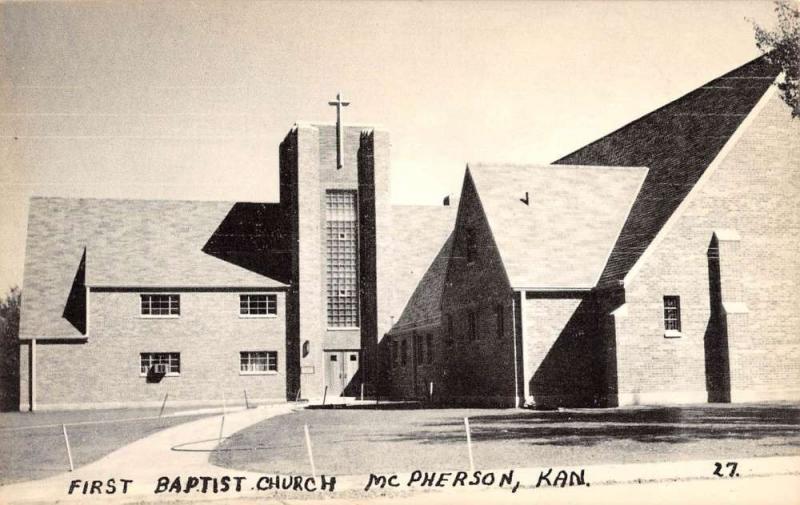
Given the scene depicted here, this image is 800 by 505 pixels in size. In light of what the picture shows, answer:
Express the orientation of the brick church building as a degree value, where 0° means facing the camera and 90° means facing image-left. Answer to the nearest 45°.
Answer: approximately 0°
